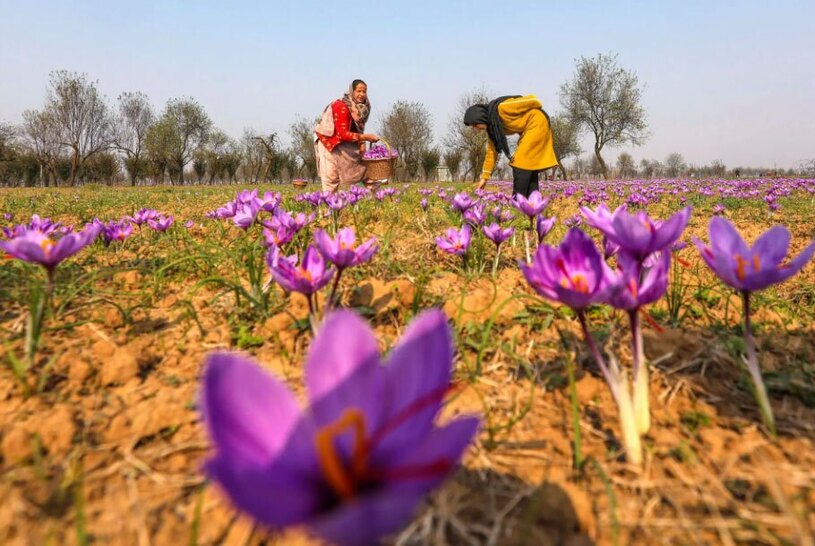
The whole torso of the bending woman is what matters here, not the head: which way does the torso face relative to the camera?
to the viewer's left

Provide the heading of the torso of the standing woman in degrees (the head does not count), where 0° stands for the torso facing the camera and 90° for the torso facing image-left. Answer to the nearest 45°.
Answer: approximately 270°

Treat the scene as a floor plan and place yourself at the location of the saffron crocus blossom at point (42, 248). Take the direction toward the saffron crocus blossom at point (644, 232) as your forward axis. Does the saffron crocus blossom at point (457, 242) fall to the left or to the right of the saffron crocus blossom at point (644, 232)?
left

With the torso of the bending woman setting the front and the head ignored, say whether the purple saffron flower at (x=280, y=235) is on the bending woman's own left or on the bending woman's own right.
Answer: on the bending woman's own left

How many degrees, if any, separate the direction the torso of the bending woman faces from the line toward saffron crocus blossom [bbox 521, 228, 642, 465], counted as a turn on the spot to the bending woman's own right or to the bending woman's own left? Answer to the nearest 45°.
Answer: approximately 90° to the bending woman's own left

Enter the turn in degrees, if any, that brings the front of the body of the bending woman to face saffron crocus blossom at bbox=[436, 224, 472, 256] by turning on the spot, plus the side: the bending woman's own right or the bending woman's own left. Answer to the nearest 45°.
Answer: approximately 90° to the bending woman's own left

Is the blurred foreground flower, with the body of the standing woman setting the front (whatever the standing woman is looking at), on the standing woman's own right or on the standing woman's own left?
on the standing woman's own right

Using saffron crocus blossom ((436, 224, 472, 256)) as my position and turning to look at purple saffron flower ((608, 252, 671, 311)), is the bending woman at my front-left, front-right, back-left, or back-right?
back-left

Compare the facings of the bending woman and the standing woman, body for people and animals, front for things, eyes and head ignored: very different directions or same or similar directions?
very different directions
